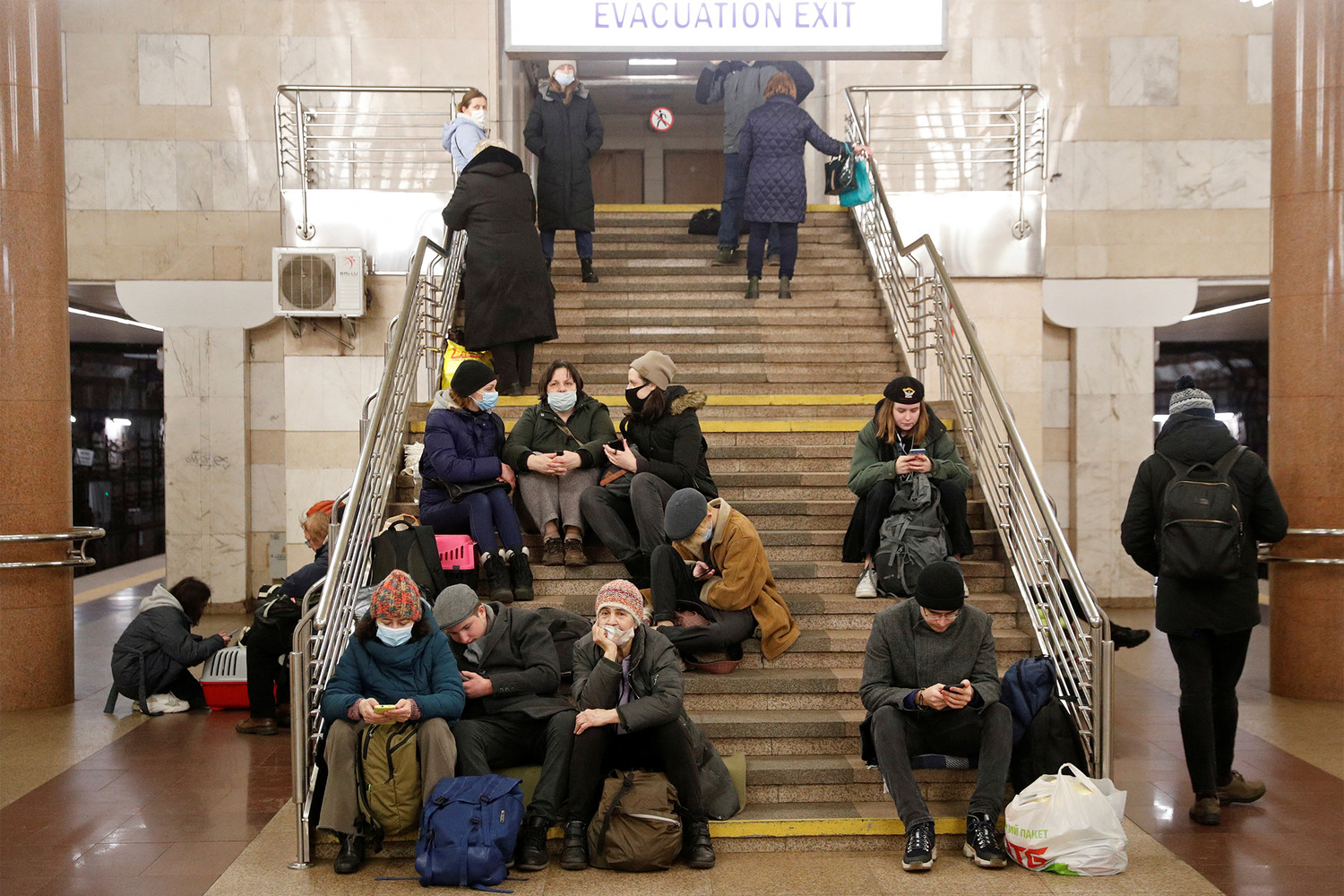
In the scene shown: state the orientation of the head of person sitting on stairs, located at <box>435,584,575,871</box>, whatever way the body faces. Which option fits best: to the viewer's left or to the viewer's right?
to the viewer's left

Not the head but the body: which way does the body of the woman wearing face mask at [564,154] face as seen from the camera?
toward the camera

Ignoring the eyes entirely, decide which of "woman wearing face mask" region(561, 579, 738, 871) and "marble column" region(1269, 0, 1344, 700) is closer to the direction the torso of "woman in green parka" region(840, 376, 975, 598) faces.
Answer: the woman wearing face mask

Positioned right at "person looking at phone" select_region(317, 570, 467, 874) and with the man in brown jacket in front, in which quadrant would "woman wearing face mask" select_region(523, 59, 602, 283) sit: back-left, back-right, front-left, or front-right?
front-left

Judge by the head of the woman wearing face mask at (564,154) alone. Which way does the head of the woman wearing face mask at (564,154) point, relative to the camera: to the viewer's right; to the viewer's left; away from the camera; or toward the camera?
toward the camera

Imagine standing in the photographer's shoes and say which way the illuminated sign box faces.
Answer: facing the viewer

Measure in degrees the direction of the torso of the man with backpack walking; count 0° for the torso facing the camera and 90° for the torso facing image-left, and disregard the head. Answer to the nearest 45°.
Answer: approximately 180°

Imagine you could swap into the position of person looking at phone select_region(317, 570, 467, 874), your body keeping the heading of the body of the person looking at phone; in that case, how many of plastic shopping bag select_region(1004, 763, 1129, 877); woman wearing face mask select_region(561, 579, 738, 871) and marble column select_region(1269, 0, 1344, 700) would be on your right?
0

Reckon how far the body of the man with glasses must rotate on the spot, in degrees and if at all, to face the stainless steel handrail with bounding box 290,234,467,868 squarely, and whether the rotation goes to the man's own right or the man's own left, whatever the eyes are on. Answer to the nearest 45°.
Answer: approximately 90° to the man's own right

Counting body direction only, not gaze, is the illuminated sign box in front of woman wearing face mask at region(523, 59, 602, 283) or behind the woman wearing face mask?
in front

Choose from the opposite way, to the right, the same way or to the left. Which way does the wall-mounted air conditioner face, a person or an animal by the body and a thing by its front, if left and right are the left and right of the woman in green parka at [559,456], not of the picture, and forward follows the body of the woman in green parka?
the same way

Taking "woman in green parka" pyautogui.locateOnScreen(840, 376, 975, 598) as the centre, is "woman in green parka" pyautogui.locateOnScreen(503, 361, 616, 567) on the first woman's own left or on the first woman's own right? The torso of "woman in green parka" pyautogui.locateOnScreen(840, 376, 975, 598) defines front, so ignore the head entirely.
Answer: on the first woman's own right

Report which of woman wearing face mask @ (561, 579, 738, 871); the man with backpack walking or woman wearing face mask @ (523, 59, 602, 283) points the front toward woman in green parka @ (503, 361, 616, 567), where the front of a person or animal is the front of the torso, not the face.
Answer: woman wearing face mask @ (523, 59, 602, 283)

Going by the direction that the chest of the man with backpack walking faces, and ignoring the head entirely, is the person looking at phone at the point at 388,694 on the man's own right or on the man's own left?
on the man's own left

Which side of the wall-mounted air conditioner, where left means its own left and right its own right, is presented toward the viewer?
front

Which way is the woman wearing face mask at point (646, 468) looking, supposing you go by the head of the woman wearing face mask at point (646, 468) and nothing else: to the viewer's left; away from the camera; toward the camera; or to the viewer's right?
to the viewer's left

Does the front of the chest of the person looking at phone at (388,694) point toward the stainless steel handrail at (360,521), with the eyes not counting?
no
